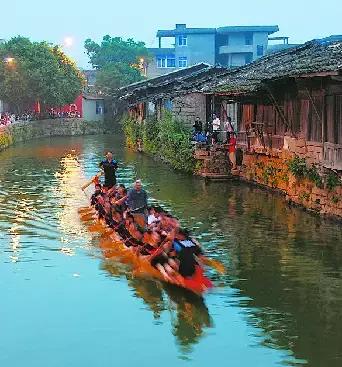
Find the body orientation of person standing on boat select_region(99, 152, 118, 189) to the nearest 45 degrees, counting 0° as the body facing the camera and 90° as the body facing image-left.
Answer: approximately 0°

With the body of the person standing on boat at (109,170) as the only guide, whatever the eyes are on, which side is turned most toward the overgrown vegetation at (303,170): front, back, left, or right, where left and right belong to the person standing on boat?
left

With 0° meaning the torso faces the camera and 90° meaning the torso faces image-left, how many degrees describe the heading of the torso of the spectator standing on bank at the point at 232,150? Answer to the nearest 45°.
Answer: approximately 90°

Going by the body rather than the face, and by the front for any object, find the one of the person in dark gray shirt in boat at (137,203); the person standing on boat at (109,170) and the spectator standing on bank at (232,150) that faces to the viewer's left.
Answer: the spectator standing on bank

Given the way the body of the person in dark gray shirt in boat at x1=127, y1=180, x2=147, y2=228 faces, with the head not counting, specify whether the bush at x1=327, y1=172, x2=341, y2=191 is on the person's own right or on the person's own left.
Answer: on the person's own left
